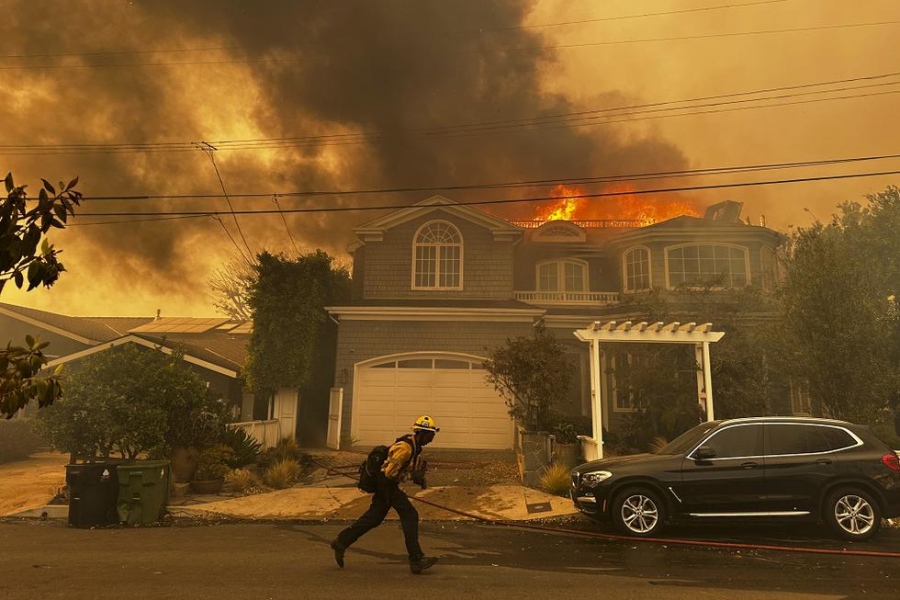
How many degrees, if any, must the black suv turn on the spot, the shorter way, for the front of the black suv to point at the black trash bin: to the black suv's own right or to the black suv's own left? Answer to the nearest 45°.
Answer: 0° — it already faces it

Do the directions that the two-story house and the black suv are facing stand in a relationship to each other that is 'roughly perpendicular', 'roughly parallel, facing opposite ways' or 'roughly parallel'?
roughly perpendicular

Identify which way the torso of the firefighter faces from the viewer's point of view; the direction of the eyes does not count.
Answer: to the viewer's right

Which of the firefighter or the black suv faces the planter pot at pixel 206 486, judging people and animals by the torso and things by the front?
the black suv

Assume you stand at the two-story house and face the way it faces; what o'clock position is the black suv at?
The black suv is roughly at 11 o'clock from the two-story house.

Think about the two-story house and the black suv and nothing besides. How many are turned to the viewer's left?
1

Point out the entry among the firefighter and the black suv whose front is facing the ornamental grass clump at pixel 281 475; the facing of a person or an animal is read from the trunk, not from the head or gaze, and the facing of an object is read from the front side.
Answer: the black suv

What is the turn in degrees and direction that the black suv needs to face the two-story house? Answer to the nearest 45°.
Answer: approximately 45° to its right

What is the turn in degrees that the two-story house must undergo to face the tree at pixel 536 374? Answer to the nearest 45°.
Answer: approximately 45° to its left

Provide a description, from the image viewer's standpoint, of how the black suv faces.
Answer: facing to the left of the viewer
